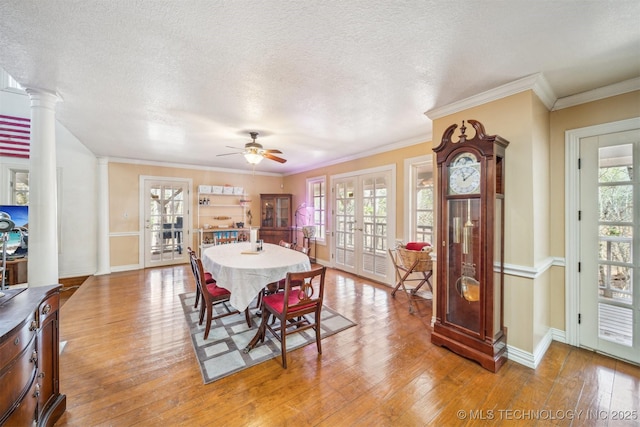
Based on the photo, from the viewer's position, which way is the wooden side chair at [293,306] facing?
facing away from the viewer and to the left of the viewer

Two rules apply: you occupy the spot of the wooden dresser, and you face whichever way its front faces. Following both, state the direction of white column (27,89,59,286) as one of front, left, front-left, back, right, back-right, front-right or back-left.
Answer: back-left

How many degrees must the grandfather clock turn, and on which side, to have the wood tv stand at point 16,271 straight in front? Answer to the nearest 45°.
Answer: approximately 45° to its right

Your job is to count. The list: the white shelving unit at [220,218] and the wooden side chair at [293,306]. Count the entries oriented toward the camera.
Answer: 1

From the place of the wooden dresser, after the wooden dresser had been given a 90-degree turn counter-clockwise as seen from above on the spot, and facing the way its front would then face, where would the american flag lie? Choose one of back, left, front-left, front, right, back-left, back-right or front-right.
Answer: front-left

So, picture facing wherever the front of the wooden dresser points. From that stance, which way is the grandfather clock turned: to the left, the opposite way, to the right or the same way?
the opposite way

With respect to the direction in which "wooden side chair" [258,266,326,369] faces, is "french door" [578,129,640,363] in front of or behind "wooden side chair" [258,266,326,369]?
behind

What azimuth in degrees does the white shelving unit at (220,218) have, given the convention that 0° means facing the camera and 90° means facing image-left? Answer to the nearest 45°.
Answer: approximately 0°

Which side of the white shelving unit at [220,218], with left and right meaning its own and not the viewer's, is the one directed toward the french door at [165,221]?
right
